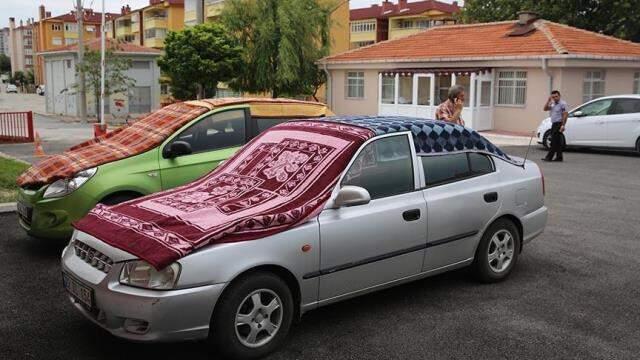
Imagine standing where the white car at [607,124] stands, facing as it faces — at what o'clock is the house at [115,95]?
The house is roughly at 1 o'clock from the white car.

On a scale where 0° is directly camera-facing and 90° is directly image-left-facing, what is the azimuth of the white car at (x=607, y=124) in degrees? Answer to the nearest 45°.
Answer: approximately 90°

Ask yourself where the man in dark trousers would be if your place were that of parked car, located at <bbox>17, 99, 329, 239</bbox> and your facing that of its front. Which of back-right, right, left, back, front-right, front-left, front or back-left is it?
back

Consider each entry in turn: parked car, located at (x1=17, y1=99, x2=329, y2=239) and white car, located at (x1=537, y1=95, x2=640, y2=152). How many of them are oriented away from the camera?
0

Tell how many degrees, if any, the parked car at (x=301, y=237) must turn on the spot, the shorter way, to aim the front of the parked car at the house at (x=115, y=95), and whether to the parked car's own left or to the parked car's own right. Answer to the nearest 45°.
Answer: approximately 135° to the parked car's own right

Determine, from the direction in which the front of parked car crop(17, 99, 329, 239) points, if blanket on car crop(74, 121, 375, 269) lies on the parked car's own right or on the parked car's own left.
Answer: on the parked car's own left

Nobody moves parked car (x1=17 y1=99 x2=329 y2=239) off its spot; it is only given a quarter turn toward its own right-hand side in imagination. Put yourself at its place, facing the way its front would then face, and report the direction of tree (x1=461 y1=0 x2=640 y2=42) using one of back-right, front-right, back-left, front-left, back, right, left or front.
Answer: right

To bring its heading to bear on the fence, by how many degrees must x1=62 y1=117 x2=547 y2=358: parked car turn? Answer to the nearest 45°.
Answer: approximately 90° to its right

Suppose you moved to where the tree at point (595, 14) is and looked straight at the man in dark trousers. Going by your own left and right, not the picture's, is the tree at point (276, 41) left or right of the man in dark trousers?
right

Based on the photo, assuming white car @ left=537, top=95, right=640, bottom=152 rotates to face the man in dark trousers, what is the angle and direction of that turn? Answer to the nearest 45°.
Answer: approximately 45° to its left

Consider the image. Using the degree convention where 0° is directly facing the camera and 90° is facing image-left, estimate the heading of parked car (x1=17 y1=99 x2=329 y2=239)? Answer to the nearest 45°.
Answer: approximately 45°

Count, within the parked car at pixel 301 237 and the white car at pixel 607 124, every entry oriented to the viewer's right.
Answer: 0

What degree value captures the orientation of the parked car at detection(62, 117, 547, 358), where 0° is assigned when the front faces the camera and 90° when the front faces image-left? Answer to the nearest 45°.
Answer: approximately 45°
